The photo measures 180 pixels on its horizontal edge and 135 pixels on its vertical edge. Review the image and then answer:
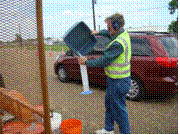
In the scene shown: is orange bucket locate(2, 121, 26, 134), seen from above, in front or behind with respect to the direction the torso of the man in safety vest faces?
in front

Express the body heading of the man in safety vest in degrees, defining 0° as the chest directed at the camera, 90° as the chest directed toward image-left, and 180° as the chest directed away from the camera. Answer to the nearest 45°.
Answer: approximately 90°

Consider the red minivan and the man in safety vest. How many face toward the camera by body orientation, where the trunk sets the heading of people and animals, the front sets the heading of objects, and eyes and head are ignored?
0

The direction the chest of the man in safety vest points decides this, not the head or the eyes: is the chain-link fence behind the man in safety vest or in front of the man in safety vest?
in front

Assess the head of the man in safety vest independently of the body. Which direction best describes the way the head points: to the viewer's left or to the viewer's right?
to the viewer's left

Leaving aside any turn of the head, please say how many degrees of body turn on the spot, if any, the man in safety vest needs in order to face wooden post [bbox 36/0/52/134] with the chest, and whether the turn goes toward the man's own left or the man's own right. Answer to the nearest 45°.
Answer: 0° — they already face it
